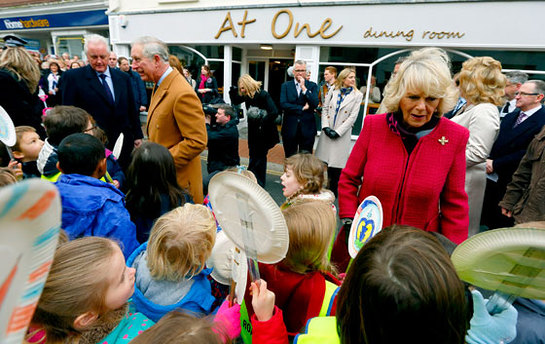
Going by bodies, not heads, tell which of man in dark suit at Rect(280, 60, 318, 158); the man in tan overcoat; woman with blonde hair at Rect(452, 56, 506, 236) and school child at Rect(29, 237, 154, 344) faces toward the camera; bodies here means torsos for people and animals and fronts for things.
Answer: the man in dark suit

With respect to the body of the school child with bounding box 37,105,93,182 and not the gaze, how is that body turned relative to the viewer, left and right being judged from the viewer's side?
facing away from the viewer and to the right of the viewer

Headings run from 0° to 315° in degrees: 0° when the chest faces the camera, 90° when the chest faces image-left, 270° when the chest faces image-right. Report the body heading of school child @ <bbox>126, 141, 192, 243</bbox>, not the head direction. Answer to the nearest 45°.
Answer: approximately 180°

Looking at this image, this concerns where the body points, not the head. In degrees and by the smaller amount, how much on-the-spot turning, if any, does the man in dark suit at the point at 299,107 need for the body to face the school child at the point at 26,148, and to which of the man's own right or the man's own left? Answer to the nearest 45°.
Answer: approximately 45° to the man's own right

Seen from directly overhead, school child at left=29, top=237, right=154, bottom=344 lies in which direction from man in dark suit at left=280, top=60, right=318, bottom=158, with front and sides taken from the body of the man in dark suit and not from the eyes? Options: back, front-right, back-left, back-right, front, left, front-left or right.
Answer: front

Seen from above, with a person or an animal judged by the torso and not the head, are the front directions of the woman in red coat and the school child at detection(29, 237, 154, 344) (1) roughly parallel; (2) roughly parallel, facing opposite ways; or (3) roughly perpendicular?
roughly parallel, facing opposite ways

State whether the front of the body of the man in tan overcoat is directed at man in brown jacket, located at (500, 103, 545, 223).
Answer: no

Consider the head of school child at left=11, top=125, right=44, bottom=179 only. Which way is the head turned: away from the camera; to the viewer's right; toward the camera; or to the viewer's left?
to the viewer's right

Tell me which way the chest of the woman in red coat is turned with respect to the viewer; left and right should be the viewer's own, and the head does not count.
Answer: facing the viewer

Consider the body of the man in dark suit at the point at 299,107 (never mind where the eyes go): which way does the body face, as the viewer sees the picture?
toward the camera

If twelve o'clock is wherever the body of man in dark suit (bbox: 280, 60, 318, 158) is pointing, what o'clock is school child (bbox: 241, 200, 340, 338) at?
The school child is roughly at 12 o'clock from the man in dark suit.

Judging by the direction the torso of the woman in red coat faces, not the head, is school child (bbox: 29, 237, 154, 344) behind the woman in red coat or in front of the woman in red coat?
in front

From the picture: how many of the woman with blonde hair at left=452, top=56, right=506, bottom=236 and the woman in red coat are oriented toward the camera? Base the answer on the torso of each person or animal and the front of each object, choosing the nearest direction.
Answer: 1

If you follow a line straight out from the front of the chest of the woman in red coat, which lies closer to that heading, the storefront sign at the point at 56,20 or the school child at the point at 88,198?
the school child
